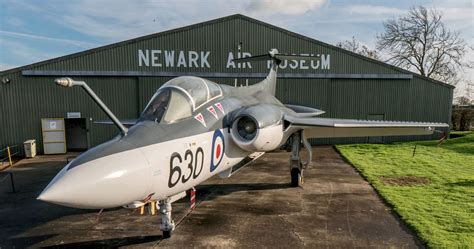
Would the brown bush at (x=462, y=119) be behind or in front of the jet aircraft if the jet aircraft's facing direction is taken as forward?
behind

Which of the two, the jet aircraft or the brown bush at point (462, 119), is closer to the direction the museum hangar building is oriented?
the jet aircraft

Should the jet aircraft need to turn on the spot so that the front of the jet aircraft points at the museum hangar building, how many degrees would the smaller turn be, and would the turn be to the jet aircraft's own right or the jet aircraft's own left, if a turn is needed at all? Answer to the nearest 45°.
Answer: approximately 135° to the jet aircraft's own right

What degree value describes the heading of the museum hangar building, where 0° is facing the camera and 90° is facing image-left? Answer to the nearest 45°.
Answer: approximately 0°

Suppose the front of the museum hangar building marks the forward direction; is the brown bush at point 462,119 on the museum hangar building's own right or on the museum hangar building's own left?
on the museum hangar building's own left

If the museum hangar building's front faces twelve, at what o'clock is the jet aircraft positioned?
The jet aircraft is roughly at 12 o'clock from the museum hangar building.

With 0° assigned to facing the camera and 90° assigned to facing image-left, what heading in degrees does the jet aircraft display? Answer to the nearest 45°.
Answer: approximately 45°
